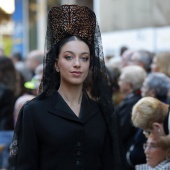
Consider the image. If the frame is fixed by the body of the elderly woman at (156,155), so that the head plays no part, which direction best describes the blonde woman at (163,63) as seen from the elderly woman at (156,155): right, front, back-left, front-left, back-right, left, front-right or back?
back-right

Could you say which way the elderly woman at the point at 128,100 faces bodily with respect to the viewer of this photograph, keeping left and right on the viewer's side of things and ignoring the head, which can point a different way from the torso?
facing to the left of the viewer

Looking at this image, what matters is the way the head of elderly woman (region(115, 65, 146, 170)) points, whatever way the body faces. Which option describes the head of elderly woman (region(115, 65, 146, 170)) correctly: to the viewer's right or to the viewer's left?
to the viewer's left

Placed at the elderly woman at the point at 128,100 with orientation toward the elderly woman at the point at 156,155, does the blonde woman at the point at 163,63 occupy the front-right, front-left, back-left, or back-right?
back-left

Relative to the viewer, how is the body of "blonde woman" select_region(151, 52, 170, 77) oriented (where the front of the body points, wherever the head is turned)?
to the viewer's left

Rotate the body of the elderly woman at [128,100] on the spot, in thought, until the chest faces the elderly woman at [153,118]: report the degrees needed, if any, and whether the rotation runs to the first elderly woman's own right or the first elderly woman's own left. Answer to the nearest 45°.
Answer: approximately 90° to the first elderly woman's own left

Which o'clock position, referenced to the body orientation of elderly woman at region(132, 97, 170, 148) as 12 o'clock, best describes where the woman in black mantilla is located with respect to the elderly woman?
The woman in black mantilla is roughly at 10 o'clock from the elderly woman.

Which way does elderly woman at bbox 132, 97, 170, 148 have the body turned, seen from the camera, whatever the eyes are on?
to the viewer's left

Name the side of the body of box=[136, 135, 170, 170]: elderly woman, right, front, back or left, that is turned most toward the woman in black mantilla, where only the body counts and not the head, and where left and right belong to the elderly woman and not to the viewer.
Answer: front
